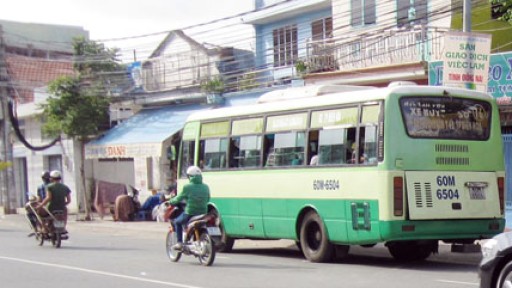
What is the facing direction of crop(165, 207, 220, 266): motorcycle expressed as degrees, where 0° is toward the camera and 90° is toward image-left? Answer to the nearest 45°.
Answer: approximately 135°

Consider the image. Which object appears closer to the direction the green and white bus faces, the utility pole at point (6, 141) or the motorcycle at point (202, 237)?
the utility pole

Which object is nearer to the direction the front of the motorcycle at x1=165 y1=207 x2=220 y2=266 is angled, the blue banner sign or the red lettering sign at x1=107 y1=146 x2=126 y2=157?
the red lettering sign

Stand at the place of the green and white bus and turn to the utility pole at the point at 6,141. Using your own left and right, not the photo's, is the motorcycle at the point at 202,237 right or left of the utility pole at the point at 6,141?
left

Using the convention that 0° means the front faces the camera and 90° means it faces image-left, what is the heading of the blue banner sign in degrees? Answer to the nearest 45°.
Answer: approximately 0°

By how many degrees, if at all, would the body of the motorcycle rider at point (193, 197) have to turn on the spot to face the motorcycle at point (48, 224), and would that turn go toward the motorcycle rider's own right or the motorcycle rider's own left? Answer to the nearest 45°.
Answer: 0° — they already face it

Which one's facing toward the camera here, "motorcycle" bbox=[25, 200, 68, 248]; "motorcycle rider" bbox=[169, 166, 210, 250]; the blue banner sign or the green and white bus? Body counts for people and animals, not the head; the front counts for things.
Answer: the blue banner sign

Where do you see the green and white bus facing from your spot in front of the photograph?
facing away from the viewer and to the left of the viewer

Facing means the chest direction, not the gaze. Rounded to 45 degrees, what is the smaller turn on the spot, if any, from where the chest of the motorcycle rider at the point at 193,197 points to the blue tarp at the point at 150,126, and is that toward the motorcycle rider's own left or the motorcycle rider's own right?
approximately 45° to the motorcycle rider's own right

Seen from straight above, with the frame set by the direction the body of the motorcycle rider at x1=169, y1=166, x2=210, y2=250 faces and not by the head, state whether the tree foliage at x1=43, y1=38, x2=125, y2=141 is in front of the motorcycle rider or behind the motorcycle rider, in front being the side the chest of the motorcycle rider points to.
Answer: in front

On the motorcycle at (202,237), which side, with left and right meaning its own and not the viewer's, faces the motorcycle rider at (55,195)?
front

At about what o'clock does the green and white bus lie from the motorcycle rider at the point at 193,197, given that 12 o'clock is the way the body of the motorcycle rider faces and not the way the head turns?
The green and white bus is roughly at 3 o'clock from the motorcycle rider.
